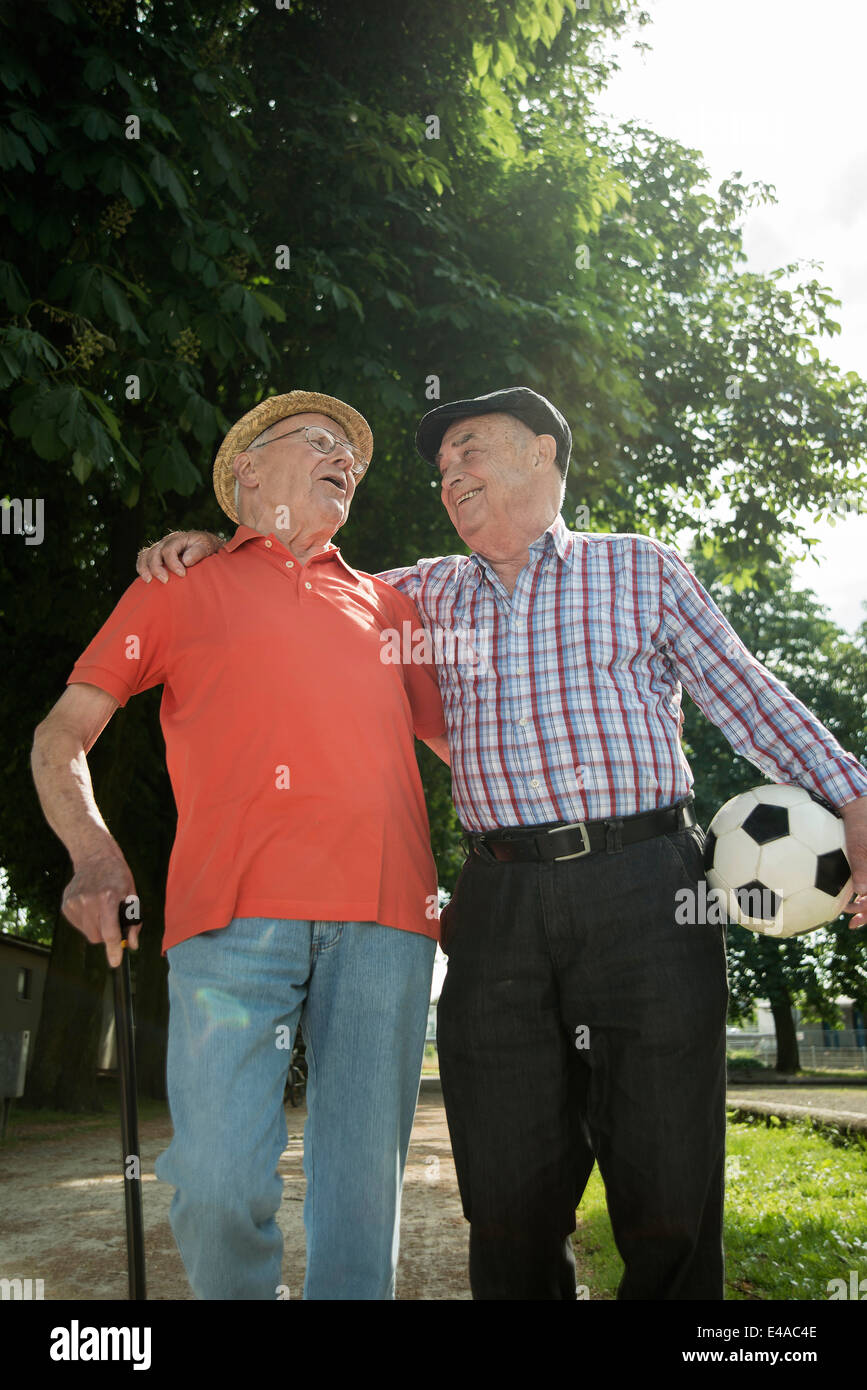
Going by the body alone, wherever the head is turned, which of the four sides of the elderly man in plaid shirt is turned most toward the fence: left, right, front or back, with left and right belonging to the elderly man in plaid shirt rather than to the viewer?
back

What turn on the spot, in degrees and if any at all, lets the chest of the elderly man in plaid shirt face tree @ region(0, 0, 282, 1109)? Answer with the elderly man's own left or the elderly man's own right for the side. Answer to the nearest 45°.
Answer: approximately 135° to the elderly man's own right

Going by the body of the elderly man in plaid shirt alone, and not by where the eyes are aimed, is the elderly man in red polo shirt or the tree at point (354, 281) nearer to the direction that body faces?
the elderly man in red polo shirt

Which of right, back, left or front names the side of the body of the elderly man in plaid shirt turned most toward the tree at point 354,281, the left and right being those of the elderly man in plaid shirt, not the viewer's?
back

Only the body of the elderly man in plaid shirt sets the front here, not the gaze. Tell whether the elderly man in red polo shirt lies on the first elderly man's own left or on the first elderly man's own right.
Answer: on the first elderly man's own right

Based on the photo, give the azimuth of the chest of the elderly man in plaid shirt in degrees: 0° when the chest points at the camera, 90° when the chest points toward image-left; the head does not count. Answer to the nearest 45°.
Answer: approximately 0°

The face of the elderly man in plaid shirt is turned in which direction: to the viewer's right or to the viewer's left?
to the viewer's left
